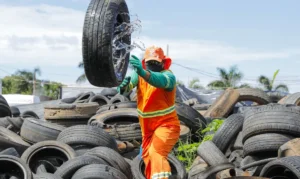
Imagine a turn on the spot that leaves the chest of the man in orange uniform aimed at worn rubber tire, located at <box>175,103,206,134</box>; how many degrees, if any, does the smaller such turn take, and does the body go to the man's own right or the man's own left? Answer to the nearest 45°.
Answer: approximately 135° to the man's own right

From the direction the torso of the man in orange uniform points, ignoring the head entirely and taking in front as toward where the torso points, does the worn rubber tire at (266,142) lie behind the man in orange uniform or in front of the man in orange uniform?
behind

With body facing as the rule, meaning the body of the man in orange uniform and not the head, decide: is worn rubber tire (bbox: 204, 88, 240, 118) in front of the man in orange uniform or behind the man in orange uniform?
behind

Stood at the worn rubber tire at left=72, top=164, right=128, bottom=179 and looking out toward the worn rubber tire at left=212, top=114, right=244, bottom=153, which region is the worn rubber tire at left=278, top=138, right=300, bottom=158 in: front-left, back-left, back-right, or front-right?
front-right

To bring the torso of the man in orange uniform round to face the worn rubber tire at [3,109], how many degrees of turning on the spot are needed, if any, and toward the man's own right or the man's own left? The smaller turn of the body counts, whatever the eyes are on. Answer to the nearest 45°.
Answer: approximately 90° to the man's own right

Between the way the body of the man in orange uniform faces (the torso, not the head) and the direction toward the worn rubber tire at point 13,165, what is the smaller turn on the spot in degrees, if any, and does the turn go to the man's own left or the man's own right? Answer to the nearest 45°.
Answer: approximately 45° to the man's own right

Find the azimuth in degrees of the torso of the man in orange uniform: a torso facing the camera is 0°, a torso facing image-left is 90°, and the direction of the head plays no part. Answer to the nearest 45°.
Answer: approximately 45°
